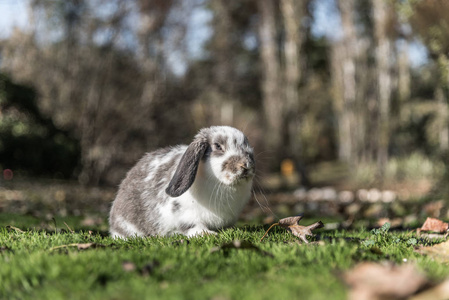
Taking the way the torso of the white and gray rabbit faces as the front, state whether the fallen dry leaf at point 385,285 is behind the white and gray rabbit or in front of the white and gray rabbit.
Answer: in front

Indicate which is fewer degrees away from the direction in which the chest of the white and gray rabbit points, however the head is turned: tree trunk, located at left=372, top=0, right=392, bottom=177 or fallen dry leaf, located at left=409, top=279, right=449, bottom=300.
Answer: the fallen dry leaf

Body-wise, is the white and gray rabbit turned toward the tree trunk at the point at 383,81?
no

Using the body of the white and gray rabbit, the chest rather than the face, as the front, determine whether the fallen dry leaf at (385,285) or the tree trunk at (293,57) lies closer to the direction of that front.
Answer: the fallen dry leaf

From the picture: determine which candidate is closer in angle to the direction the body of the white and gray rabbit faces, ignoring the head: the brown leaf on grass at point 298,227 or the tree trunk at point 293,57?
the brown leaf on grass

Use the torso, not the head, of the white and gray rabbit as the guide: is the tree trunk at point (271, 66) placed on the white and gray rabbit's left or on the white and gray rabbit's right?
on the white and gray rabbit's left

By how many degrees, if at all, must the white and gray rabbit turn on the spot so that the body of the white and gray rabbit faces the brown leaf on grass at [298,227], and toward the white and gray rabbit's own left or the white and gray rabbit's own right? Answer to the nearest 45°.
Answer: approximately 45° to the white and gray rabbit's own left

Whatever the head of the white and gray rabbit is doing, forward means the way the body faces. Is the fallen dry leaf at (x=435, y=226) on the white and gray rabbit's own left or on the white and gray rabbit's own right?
on the white and gray rabbit's own left

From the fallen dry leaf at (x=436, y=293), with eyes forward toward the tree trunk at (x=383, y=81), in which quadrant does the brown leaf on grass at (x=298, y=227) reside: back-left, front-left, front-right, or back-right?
front-left

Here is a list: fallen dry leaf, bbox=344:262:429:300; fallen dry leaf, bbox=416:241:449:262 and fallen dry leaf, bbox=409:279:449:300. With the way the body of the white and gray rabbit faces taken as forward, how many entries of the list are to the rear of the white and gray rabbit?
0

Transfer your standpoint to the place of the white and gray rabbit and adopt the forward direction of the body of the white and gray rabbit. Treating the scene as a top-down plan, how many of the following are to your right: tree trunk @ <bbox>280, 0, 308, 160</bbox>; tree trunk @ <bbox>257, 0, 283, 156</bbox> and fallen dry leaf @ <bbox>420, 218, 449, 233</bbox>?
0

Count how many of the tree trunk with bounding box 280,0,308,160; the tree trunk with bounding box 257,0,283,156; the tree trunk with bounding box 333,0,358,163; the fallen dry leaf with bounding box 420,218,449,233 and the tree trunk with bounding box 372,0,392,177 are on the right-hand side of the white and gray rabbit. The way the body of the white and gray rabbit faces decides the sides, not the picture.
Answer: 0

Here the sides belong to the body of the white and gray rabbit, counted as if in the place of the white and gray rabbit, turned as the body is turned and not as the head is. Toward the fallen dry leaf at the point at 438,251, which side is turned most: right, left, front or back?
front

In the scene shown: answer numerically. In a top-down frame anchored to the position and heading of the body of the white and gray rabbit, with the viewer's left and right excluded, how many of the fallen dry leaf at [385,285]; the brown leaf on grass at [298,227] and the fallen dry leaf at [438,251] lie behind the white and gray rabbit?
0

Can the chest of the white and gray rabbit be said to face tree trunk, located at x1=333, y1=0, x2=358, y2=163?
no

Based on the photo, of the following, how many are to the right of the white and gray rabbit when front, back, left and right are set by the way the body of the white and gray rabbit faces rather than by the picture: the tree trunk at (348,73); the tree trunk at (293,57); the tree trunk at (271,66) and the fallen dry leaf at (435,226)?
0
